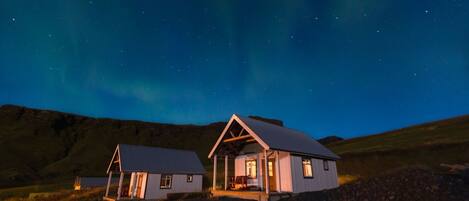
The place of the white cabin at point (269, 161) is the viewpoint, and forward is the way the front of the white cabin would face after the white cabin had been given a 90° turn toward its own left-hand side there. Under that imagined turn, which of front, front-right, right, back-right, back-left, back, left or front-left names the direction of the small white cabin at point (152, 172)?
back
